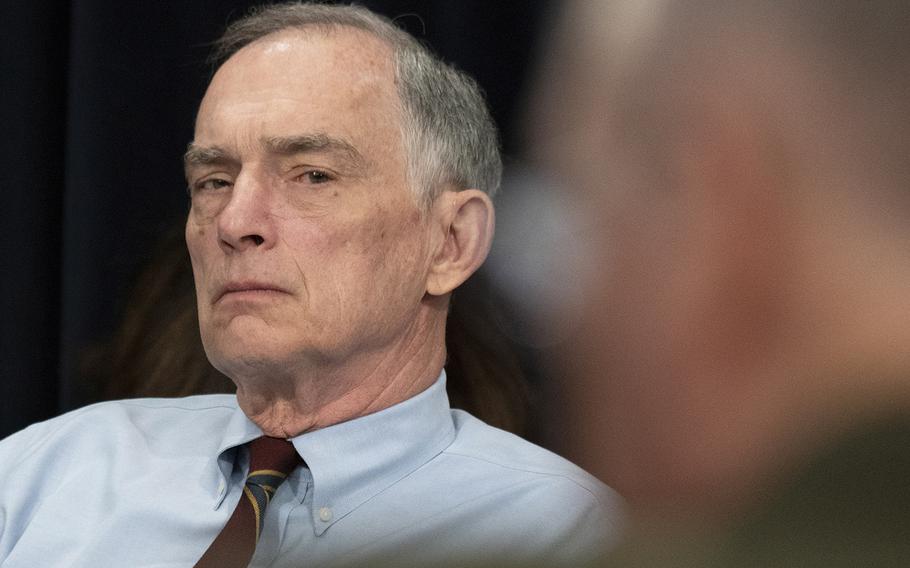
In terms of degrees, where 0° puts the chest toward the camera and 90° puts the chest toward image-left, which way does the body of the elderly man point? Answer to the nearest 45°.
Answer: approximately 45°

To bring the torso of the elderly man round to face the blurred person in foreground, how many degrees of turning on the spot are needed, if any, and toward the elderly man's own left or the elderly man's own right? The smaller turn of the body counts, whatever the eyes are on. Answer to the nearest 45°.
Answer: approximately 45° to the elderly man's own left

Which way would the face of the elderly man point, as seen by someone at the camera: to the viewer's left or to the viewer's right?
to the viewer's left
